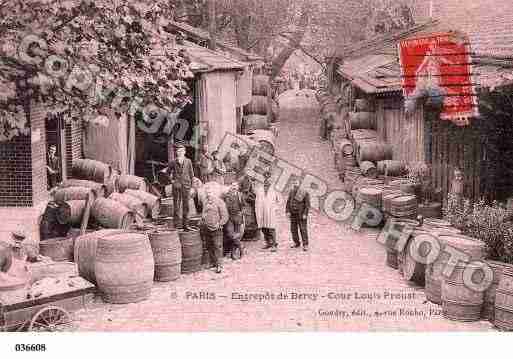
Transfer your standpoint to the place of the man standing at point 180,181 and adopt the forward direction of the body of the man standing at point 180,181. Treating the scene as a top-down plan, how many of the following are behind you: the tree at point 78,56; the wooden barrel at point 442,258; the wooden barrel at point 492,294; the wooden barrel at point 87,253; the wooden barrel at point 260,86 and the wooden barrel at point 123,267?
1

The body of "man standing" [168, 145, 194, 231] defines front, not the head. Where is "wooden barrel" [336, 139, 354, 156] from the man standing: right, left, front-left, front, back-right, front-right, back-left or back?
back-left

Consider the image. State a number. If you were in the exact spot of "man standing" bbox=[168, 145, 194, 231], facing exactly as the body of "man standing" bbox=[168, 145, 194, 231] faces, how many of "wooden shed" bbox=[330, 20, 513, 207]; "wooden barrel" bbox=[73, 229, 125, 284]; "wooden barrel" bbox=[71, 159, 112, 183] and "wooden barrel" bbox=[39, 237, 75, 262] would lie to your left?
1

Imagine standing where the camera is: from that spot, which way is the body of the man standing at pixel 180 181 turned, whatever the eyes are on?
toward the camera

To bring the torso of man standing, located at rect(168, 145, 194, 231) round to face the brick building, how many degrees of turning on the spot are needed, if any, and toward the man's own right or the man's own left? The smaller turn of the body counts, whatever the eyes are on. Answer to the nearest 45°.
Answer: approximately 90° to the man's own right

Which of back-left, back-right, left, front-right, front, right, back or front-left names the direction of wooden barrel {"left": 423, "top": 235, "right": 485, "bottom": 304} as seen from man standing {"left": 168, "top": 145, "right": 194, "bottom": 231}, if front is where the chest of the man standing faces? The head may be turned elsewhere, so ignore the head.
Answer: front-left

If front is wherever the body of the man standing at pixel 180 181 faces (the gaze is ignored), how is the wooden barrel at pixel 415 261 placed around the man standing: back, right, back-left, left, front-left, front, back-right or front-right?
front-left

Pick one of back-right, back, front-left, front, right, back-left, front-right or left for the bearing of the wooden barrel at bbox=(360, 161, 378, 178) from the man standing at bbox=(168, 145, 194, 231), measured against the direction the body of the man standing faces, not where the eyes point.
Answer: back-left

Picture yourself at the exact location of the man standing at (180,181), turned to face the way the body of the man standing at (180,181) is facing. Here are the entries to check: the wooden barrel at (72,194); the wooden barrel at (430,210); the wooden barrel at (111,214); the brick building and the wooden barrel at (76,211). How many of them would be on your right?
4

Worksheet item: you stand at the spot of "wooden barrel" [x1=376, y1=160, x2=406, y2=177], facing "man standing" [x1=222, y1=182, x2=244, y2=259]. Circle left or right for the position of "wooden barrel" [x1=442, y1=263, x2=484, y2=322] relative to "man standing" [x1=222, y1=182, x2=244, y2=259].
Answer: left
